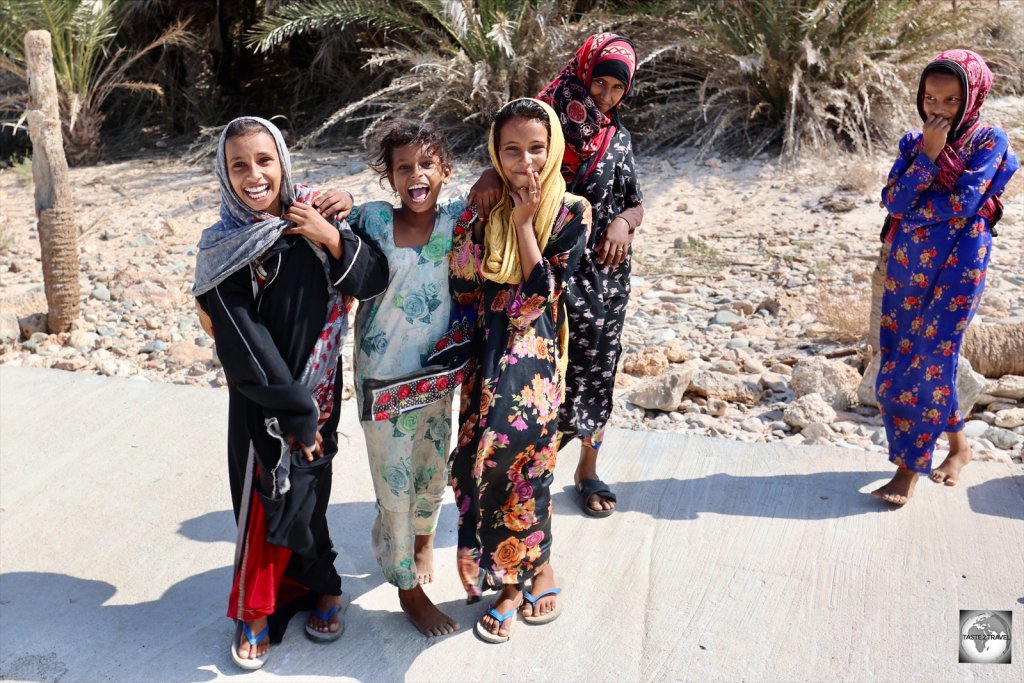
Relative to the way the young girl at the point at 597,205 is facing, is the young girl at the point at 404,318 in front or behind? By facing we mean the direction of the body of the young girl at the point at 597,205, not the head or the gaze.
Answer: in front

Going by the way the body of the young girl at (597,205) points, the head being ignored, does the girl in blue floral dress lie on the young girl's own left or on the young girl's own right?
on the young girl's own left

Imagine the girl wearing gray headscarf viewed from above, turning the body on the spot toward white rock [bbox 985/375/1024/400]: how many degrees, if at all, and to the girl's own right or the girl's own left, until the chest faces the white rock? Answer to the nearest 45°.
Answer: approximately 90° to the girl's own left

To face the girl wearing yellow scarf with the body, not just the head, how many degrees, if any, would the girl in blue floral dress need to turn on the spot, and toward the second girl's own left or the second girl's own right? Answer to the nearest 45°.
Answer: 0° — they already face them

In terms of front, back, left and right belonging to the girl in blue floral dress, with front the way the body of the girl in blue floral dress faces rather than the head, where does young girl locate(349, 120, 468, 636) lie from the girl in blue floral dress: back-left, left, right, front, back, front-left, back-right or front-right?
front

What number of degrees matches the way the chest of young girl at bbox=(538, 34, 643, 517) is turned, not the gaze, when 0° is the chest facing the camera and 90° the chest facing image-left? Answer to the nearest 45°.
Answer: approximately 0°

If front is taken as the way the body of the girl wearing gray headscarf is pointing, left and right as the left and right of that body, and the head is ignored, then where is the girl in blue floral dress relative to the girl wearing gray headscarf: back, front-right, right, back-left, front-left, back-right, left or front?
left

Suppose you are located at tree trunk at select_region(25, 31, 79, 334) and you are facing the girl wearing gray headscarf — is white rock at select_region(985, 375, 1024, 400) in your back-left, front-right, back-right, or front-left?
front-left

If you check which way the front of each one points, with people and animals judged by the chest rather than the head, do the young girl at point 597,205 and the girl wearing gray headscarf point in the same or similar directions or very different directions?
same or similar directions

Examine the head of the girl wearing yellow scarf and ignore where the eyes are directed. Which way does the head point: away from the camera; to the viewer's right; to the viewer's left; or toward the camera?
toward the camera

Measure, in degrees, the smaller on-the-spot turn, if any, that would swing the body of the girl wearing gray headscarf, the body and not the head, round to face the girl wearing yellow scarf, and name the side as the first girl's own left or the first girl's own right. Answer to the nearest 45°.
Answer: approximately 90° to the first girl's own left

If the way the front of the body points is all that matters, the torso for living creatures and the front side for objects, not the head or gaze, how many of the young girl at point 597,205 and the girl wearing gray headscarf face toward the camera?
2

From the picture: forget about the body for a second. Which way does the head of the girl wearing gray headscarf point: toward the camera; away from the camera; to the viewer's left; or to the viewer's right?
toward the camera

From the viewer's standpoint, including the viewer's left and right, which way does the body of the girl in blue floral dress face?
facing the viewer and to the left of the viewer

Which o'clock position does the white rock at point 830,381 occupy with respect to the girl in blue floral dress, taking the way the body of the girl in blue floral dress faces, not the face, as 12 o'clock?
The white rock is roughly at 4 o'clock from the girl in blue floral dress.

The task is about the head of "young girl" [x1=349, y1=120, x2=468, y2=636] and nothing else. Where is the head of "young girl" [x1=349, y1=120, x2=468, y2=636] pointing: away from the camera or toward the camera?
toward the camera
